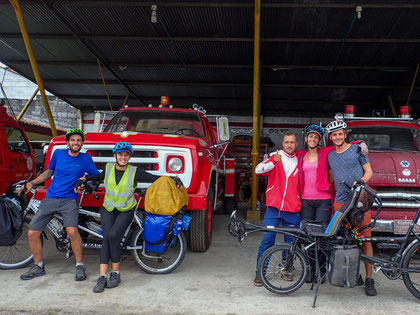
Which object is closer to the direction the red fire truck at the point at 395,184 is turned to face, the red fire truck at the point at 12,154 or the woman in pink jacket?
the woman in pink jacket

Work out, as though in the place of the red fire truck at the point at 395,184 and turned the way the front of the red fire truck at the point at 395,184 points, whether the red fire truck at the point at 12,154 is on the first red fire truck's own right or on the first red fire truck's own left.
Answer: on the first red fire truck's own right

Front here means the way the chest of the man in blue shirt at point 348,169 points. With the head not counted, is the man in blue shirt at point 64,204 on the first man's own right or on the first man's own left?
on the first man's own right

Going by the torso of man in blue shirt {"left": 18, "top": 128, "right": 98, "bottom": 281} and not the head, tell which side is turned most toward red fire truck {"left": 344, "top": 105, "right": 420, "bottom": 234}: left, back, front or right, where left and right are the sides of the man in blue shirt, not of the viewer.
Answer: left

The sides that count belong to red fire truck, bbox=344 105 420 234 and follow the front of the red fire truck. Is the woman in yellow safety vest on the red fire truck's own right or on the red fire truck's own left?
on the red fire truck's own right

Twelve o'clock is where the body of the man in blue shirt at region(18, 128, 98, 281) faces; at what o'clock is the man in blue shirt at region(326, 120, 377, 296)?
the man in blue shirt at region(326, 120, 377, 296) is roughly at 10 o'clock from the man in blue shirt at region(18, 128, 98, 281).
